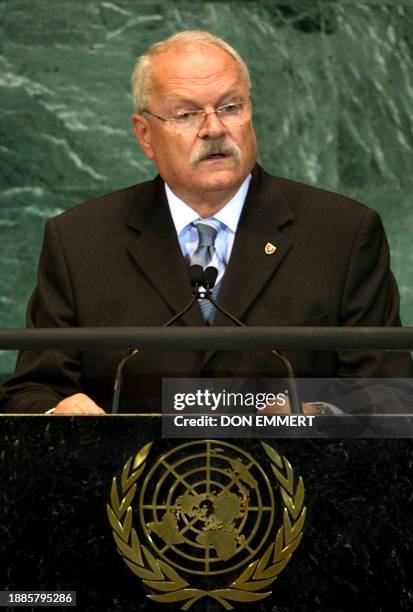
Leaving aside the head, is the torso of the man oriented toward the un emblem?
yes

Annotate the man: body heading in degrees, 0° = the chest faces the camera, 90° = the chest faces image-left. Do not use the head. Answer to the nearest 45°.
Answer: approximately 0°

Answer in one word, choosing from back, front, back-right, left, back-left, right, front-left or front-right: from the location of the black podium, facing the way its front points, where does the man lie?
back

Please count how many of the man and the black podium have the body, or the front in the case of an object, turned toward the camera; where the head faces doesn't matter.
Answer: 2

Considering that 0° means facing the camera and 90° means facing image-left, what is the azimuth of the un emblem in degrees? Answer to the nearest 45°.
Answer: approximately 0°

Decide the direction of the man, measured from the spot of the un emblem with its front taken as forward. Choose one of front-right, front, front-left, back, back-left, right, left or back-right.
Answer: back

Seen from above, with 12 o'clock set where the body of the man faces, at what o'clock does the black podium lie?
The black podium is roughly at 12 o'clock from the man.
